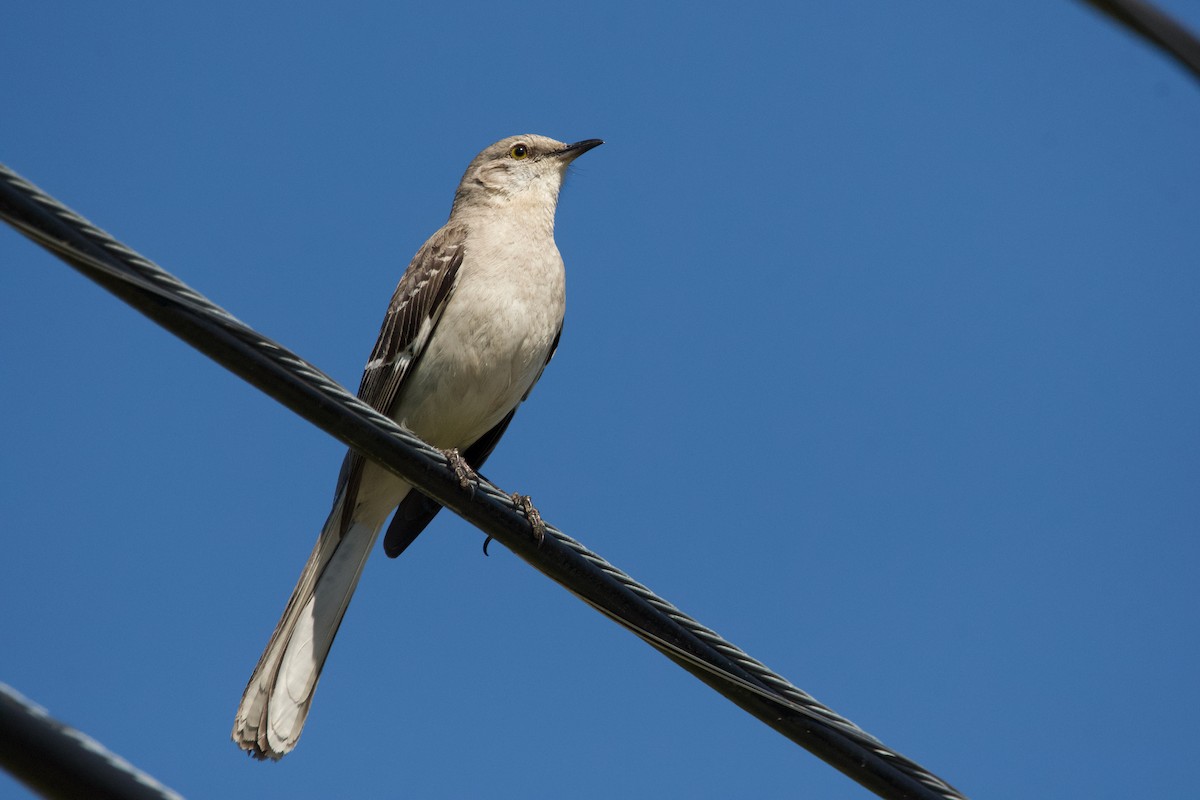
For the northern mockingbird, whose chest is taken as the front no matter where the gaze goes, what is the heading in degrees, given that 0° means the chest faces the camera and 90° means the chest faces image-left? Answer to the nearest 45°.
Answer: approximately 315°

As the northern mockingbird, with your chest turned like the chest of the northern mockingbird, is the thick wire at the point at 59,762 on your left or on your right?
on your right
